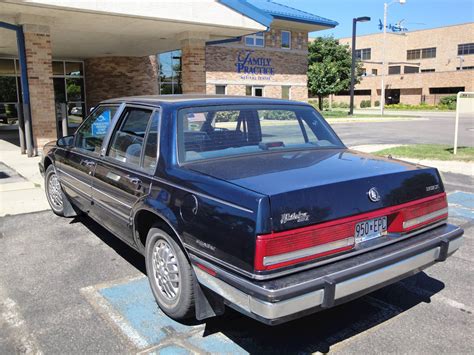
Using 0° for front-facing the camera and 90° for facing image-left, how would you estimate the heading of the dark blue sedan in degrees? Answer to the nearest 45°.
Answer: approximately 135°

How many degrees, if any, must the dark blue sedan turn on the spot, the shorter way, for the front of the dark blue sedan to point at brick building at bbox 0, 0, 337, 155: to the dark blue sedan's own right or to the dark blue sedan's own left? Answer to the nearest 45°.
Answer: approximately 45° to the dark blue sedan's own right

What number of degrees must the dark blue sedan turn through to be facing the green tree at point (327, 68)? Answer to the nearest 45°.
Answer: approximately 45° to its right

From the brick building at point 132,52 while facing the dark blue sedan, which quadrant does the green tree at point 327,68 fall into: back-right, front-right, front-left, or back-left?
back-left
